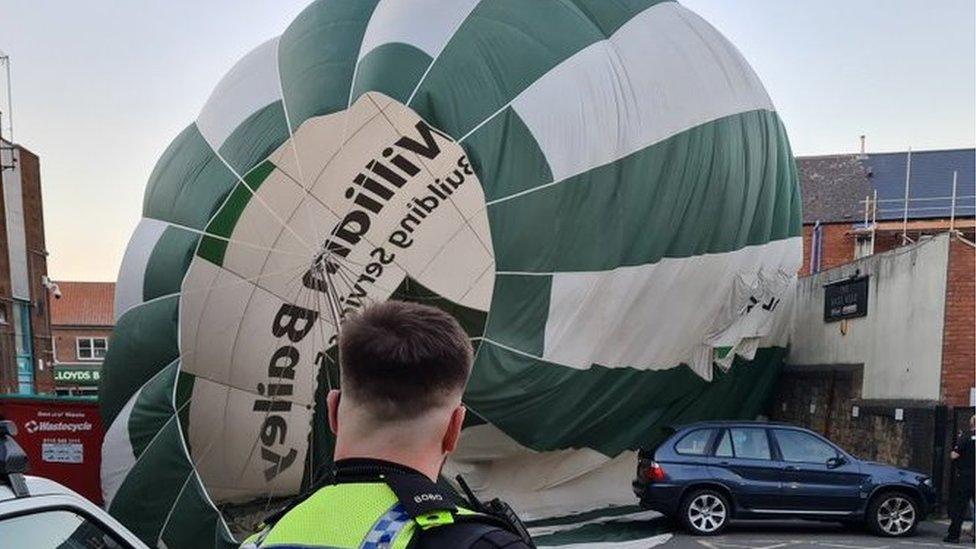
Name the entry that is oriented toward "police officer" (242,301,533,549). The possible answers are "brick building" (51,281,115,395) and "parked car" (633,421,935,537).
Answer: the brick building

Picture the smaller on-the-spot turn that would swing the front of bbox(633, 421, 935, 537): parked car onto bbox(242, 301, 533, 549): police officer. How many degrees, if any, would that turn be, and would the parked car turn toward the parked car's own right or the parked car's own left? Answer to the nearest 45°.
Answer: approximately 90° to the parked car's own right

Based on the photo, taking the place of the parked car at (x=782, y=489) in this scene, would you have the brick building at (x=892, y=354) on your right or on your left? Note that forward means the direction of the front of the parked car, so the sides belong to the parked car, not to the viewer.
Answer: on your left

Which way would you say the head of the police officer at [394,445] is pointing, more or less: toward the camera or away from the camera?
away from the camera

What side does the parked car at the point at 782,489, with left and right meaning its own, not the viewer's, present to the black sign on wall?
left

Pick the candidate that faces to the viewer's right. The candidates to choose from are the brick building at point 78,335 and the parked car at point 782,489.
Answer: the parked car

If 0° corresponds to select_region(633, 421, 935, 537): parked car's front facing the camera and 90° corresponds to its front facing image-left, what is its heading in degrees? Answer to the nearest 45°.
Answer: approximately 270°

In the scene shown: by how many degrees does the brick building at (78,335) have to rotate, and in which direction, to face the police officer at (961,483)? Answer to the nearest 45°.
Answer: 0° — it already faces them

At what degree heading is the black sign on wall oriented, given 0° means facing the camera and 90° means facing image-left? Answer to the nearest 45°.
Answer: approximately 45°
